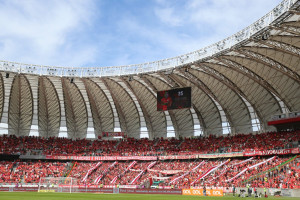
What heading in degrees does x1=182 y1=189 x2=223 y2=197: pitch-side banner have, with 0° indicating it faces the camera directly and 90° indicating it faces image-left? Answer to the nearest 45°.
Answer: approximately 0°
